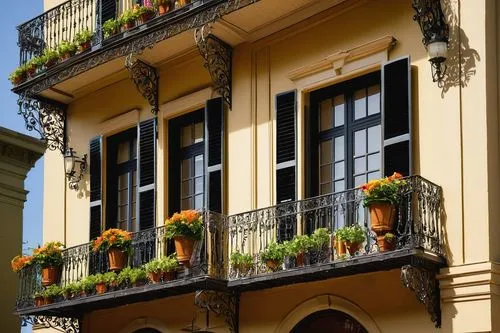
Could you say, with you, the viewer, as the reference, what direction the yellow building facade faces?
facing the viewer and to the left of the viewer

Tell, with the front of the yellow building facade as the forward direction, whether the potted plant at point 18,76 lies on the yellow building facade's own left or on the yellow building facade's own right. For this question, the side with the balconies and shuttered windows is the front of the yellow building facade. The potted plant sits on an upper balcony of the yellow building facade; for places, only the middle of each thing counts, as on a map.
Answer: on the yellow building facade's own right

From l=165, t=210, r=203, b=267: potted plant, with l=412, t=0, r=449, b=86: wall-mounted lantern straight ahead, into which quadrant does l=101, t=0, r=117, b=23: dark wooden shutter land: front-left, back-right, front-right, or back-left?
back-left
